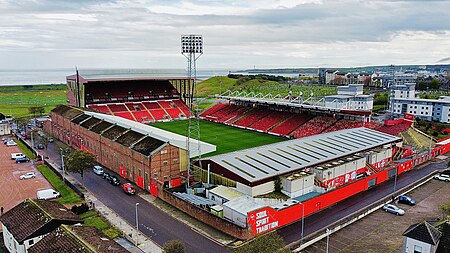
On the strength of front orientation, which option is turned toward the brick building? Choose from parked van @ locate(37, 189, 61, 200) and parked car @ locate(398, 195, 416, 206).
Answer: parked van @ locate(37, 189, 61, 200)

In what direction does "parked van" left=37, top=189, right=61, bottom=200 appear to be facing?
to the viewer's right

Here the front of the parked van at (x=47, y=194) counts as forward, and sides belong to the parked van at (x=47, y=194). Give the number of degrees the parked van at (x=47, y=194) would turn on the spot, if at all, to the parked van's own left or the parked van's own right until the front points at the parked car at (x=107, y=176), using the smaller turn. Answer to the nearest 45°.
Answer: approximately 45° to the parked van's own left

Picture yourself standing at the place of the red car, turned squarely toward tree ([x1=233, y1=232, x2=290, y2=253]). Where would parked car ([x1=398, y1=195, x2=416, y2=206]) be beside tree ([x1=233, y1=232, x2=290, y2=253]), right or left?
left

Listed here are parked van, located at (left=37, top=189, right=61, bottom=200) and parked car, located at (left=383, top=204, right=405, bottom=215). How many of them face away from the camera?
0
